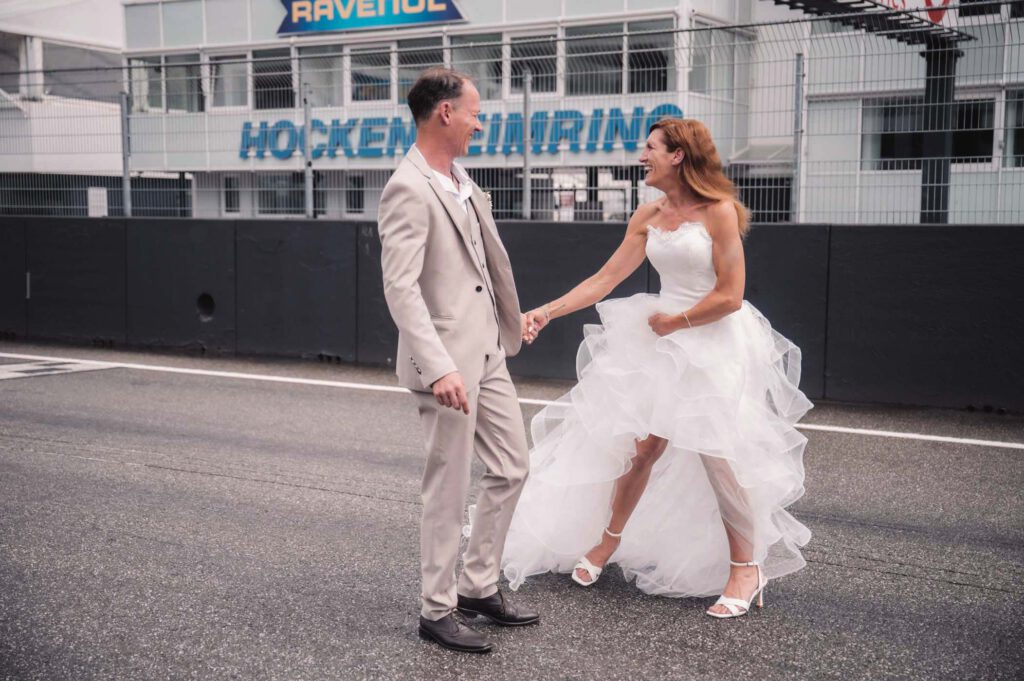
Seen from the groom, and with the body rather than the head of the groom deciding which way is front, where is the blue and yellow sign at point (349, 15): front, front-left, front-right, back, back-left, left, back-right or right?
back-left

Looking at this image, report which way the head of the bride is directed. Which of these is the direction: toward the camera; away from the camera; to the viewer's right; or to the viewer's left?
to the viewer's left

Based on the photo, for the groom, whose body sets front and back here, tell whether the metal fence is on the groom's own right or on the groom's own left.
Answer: on the groom's own left

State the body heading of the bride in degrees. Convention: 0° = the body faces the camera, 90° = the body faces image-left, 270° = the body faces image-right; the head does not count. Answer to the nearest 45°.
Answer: approximately 45°

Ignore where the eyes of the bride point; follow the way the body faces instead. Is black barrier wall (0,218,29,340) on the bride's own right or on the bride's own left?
on the bride's own right

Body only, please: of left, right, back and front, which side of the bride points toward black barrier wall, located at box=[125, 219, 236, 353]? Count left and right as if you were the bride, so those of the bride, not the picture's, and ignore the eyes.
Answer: right

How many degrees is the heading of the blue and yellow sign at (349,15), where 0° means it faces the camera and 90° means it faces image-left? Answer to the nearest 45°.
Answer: approximately 0°

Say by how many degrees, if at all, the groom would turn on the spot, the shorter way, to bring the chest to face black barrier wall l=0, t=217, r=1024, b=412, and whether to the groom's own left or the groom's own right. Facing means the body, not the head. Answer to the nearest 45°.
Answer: approximately 135° to the groom's own left

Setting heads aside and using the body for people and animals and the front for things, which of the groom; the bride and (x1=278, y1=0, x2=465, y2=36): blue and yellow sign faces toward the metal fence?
the blue and yellow sign
